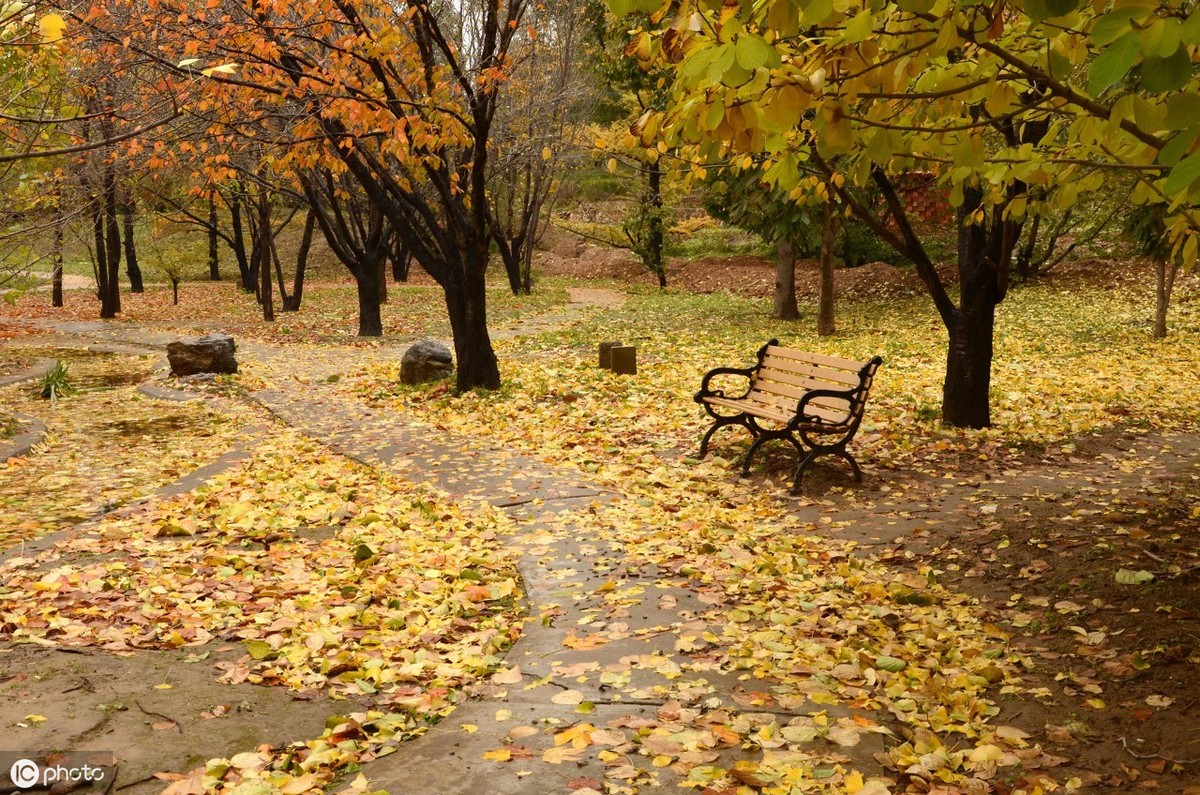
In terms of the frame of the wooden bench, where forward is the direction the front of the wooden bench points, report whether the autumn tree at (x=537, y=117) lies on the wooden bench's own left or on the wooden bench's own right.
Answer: on the wooden bench's own right

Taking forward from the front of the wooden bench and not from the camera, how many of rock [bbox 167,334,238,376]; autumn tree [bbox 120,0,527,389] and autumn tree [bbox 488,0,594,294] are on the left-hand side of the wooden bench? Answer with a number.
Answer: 0

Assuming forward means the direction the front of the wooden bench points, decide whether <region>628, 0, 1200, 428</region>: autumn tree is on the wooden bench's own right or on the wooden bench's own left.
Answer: on the wooden bench's own left

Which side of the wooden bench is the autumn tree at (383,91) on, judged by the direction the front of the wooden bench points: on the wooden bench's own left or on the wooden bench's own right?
on the wooden bench's own right

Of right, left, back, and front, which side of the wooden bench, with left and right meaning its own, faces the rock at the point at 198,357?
right

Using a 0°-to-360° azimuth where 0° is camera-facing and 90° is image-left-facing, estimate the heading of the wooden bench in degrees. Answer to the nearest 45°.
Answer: approximately 45°
